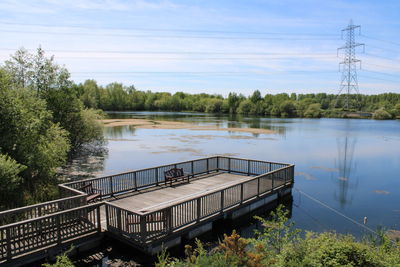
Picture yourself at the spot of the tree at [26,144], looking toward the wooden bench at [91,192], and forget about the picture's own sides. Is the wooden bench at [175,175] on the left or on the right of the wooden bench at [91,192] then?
left

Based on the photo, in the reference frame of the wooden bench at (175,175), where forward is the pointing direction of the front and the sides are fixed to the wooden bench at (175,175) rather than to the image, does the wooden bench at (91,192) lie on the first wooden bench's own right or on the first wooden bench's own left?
on the first wooden bench's own right

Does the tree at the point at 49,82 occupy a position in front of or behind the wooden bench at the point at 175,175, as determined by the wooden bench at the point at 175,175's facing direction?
behind

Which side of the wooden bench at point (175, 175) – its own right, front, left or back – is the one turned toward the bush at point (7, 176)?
right
